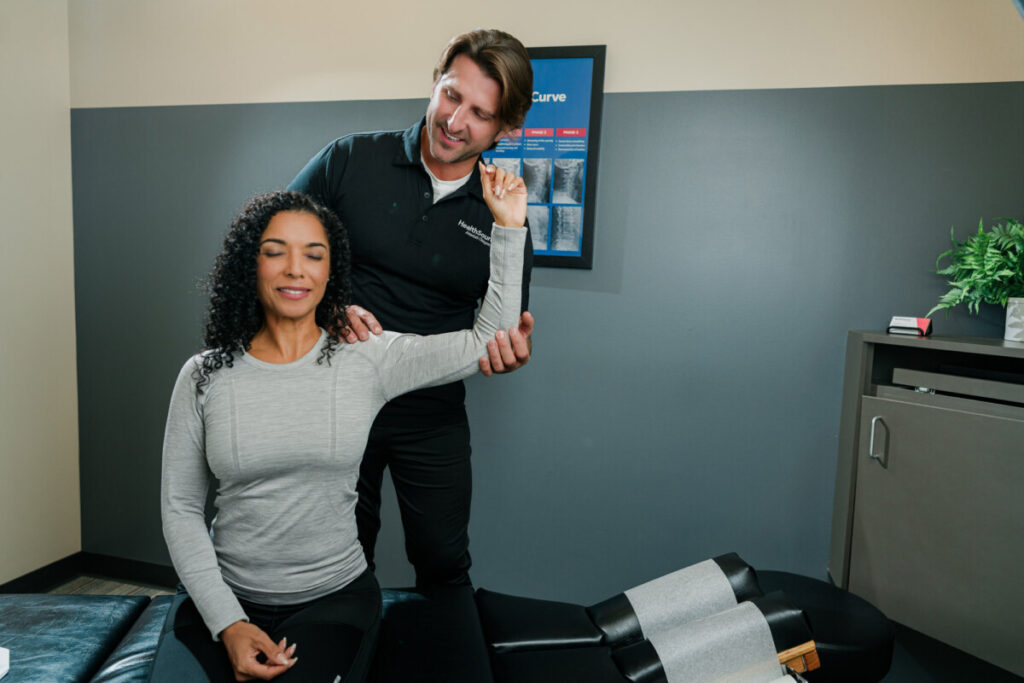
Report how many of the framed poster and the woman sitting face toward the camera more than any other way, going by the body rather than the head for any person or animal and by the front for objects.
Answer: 2

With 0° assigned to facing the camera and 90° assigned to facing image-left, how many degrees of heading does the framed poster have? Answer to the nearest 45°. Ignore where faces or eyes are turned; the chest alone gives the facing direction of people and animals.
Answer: approximately 0°

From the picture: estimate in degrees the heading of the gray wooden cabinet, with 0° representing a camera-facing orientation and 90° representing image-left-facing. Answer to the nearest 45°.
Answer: approximately 45°

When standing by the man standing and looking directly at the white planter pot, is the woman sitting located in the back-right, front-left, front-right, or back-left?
back-right

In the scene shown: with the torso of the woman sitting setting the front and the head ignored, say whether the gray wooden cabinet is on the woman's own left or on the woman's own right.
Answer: on the woman's own left

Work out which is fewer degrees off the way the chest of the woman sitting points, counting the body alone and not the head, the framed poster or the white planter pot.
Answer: the white planter pot
